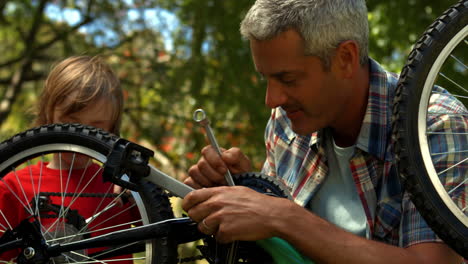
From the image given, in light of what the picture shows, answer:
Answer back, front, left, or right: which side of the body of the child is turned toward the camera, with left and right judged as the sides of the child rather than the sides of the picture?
front

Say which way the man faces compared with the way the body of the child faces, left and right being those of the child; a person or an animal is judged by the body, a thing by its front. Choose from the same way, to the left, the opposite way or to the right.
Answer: to the right

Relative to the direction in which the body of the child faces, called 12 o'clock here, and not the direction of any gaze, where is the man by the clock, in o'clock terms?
The man is roughly at 10 o'clock from the child.

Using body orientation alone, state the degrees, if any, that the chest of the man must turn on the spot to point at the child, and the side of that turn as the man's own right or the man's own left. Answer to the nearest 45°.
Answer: approximately 45° to the man's own right

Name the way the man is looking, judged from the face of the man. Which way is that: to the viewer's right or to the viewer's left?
to the viewer's left

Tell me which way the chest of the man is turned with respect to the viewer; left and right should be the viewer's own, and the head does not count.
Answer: facing the viewer and to the left of the viewer

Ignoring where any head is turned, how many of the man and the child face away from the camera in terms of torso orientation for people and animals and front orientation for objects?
0
